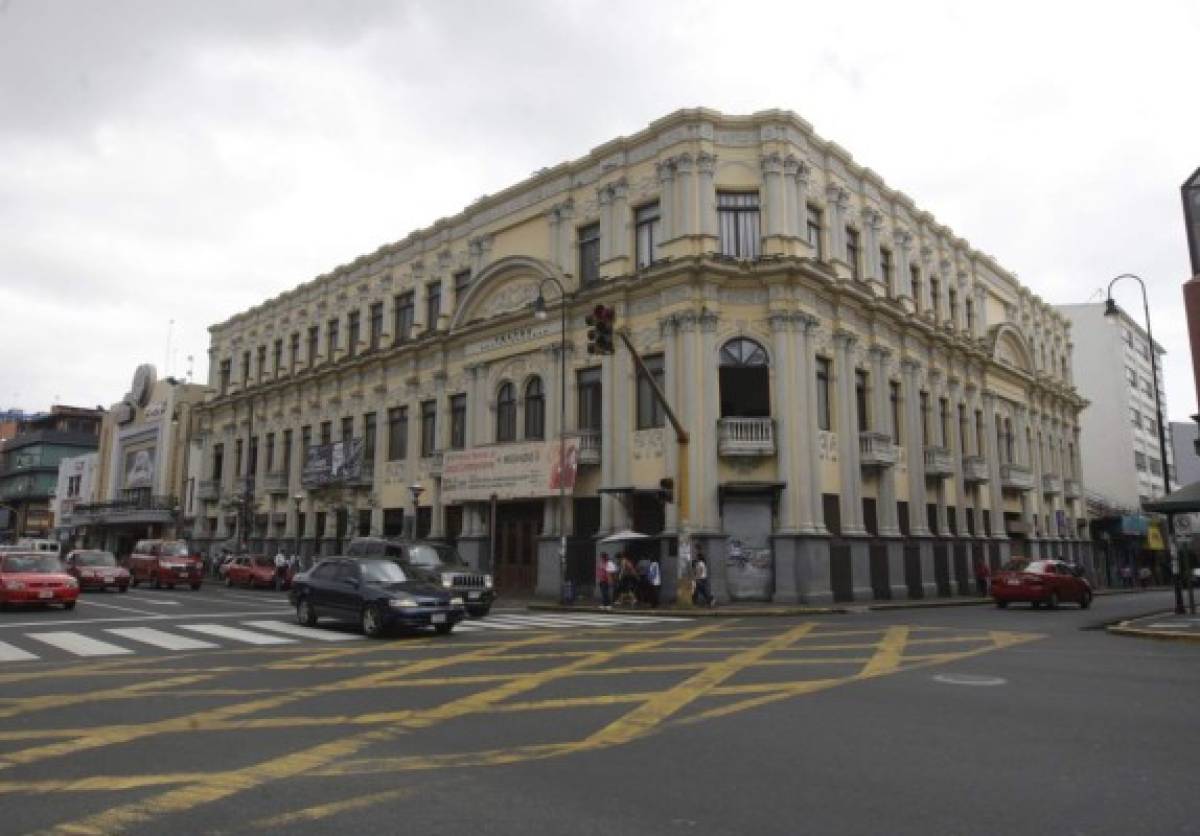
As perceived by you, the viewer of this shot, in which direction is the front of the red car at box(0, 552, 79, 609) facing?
facing the viewer and to the right of the viewer

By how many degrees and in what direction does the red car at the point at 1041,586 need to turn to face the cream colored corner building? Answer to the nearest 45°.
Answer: approximately 135° to its left

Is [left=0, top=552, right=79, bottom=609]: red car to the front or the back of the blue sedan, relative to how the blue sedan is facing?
to the back

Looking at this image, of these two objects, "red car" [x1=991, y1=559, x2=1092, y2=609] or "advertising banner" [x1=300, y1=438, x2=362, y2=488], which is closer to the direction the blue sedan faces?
the red car
